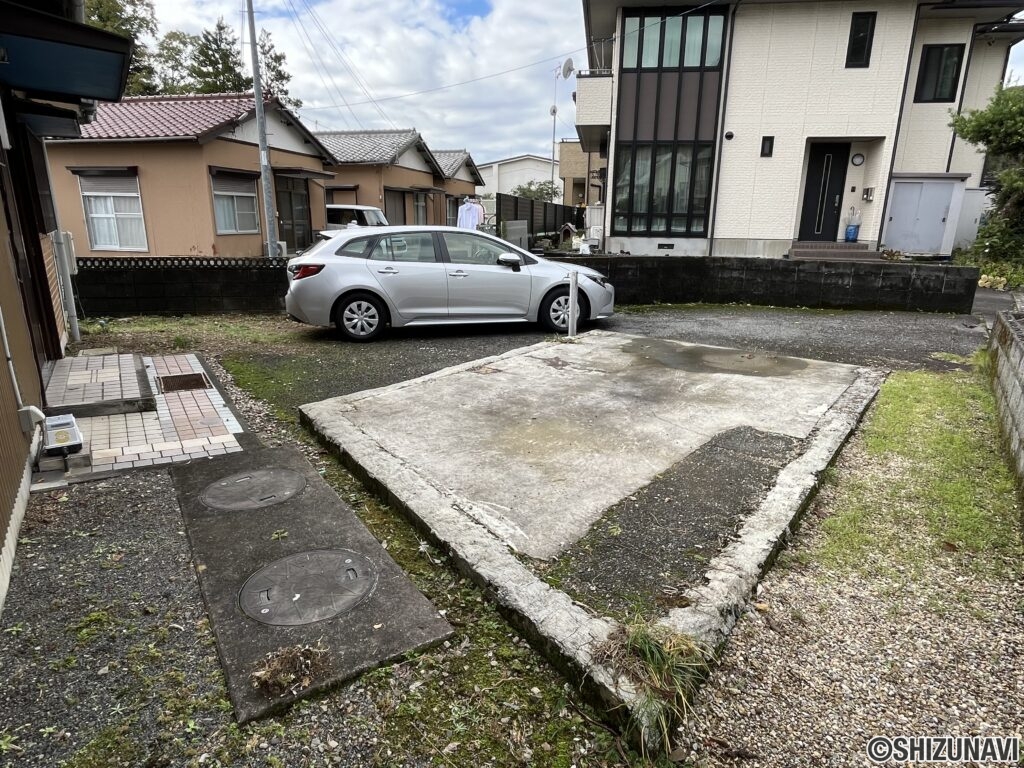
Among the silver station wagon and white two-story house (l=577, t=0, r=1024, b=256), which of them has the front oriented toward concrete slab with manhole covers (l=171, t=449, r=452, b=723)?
the white two-story house

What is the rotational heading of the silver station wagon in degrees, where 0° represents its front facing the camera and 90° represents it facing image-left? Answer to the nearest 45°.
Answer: approximately 270°

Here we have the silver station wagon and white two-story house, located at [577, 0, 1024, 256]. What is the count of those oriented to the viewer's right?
1

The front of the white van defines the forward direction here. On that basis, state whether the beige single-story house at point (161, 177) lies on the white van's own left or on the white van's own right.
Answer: on the white van's own right

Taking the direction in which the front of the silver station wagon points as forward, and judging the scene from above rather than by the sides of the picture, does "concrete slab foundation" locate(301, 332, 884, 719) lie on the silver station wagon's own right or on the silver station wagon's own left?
on the silver station wagon's own right

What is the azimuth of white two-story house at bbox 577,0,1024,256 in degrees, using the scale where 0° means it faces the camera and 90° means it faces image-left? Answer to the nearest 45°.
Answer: approximately 0°
